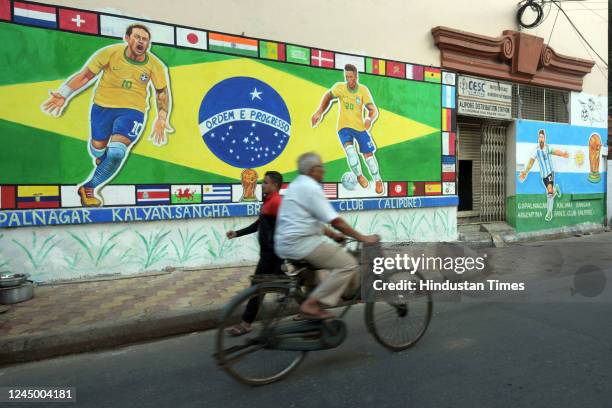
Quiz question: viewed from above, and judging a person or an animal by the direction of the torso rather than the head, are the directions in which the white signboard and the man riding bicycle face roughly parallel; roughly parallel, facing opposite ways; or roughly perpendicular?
roughly perpendicular

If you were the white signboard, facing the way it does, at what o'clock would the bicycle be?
The bicycle is roughly at 2 o'clock from the white signboard.

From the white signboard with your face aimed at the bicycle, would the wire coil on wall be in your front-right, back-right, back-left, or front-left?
back-left

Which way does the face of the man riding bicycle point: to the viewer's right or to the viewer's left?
to the viewer's right

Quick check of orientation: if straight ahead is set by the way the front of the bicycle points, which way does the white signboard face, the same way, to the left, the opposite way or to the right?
to the right

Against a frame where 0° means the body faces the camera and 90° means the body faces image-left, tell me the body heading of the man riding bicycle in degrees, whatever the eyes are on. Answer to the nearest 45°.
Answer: approximately 225°

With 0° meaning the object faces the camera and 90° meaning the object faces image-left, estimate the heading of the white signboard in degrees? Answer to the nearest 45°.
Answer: approximately 315°
